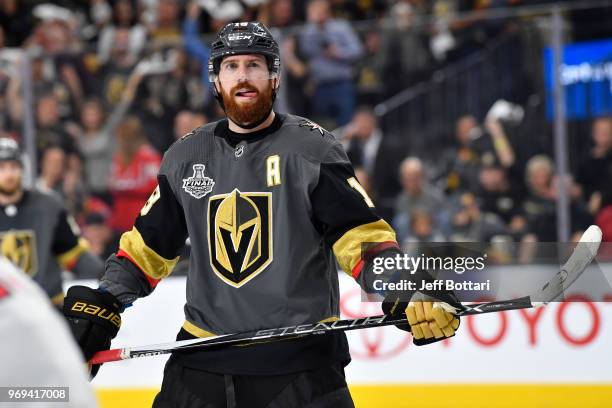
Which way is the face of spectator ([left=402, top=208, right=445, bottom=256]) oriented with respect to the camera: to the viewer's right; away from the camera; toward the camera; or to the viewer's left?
toward the camera

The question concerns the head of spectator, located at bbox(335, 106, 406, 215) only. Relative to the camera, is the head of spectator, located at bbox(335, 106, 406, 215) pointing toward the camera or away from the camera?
toward the camera

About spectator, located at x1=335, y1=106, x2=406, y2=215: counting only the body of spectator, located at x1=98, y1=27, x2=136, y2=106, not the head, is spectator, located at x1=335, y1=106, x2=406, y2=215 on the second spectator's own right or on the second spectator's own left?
on the second spectator's own left

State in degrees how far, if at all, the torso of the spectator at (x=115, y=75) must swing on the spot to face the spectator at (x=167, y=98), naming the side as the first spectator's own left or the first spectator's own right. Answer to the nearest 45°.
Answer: approximately 45° to the first spectator's own left

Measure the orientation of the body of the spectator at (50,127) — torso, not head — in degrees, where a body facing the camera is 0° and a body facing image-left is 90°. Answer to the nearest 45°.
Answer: approximately 0°

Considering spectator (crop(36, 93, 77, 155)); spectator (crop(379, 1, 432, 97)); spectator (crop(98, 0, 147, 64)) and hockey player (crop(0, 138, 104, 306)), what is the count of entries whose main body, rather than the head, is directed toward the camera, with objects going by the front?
4

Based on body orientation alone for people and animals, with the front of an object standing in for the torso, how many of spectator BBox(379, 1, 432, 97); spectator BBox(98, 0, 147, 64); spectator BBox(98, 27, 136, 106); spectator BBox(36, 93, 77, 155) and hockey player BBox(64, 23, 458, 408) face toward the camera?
5

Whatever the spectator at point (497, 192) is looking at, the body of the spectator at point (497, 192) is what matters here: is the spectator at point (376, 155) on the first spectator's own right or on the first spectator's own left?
on the first spectator's own right

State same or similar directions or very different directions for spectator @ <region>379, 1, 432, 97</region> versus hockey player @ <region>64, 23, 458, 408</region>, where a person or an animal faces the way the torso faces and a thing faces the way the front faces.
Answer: same or similar directions

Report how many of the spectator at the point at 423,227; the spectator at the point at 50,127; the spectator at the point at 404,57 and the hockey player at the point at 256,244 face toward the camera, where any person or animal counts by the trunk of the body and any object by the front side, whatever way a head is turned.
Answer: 4

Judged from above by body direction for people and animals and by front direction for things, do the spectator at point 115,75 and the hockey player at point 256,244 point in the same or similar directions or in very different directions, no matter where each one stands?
same or similar directions

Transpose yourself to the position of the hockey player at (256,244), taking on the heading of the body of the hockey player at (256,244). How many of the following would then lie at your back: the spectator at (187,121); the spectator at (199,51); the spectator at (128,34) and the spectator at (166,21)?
4

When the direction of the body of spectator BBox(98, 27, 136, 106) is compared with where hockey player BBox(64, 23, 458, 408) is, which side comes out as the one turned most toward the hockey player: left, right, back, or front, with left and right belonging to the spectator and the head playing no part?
front

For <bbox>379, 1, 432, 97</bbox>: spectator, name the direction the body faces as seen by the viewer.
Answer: toward the camera

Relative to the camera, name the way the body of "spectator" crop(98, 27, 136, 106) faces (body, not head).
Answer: toward the camera

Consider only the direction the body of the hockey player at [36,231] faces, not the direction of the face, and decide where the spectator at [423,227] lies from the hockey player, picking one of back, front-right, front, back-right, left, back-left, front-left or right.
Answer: left
